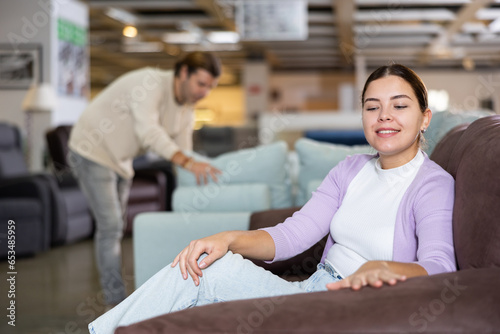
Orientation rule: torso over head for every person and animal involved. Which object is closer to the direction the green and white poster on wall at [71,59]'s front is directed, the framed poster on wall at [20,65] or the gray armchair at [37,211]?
the gray armchair

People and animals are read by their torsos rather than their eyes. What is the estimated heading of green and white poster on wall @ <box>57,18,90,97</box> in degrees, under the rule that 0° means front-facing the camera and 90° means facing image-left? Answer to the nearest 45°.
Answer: approximately 315°

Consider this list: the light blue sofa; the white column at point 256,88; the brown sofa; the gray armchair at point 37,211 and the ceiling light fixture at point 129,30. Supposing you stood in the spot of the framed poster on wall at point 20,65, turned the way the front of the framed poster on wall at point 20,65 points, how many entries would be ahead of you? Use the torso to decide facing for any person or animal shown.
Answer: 3

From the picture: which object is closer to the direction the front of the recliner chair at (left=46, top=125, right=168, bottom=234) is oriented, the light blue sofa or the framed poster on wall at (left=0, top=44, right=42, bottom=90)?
the light blue sofa

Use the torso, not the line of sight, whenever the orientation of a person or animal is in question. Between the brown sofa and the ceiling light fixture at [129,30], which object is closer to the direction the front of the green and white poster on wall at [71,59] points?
the brown sofa

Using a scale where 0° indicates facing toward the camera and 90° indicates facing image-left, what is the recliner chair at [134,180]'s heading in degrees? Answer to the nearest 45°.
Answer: approximately 315°

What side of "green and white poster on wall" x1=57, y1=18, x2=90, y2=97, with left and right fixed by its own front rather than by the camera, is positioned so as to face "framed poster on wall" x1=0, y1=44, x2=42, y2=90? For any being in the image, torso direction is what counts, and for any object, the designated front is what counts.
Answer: right
